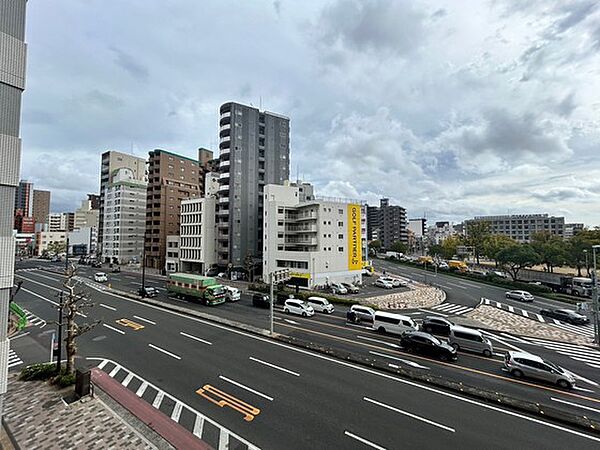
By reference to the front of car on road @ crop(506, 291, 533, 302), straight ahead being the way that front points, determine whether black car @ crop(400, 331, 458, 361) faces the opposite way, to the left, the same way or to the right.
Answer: the opposite way

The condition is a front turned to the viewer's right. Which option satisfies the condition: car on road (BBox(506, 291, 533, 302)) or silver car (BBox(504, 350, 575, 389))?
the silver car

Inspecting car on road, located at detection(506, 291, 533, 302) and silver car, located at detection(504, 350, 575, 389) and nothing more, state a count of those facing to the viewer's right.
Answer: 1

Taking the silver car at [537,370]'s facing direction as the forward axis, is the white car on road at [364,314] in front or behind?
behind

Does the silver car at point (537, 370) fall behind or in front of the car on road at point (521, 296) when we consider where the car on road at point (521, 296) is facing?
behind

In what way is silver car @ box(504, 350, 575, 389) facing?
to the viewer's right
